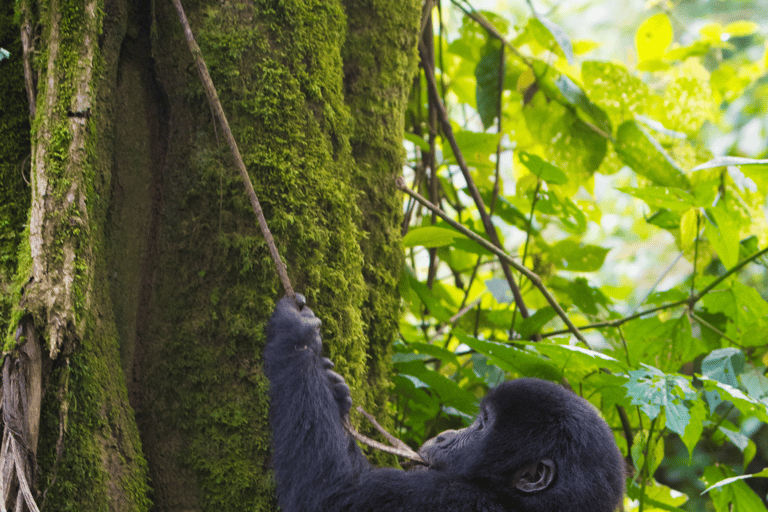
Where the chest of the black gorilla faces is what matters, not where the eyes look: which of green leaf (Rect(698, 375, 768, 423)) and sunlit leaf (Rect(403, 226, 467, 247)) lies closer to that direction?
the sunlit leaf

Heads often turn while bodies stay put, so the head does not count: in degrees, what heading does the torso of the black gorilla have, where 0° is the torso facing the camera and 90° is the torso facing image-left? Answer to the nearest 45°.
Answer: approximately 90°

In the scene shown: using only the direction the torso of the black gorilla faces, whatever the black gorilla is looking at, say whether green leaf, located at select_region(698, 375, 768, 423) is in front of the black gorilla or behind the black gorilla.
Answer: behind

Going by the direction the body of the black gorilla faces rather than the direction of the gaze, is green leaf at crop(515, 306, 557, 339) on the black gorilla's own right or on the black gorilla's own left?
on the black gorilla's own right

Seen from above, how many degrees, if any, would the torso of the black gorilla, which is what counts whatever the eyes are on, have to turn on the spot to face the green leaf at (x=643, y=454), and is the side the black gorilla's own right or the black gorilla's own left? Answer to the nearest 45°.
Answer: approximately 135° to the black gorilla's own right

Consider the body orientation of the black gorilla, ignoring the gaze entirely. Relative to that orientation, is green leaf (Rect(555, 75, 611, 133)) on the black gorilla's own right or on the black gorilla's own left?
on the black gorilla's own right
